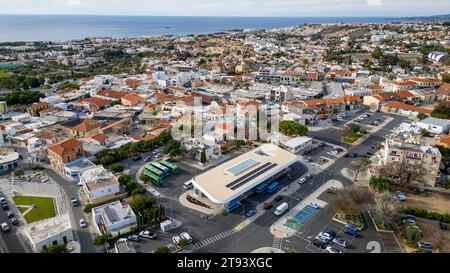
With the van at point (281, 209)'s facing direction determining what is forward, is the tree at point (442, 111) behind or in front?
behind

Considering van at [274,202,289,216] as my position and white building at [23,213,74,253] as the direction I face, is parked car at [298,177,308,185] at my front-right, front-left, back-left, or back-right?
back-right

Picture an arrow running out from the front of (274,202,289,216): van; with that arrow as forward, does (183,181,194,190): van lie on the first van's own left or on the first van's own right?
on the first van's own right
